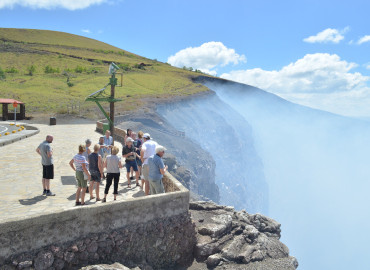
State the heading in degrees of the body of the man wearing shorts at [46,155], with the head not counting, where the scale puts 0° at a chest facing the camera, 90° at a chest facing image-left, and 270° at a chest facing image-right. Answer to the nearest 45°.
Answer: approximately 270°

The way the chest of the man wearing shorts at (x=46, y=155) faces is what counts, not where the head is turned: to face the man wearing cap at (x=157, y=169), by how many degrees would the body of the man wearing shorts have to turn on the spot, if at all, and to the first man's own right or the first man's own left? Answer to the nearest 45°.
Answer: approximately 45° to the first man's own right

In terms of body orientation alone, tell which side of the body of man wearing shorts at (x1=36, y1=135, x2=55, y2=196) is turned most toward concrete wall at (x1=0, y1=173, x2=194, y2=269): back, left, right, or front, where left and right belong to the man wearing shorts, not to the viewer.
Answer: right

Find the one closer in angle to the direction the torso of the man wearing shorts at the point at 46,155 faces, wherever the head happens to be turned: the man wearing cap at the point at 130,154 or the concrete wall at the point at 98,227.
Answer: the man wearing cap

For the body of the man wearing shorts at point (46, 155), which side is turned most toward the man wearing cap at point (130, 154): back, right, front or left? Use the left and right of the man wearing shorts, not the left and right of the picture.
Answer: front
